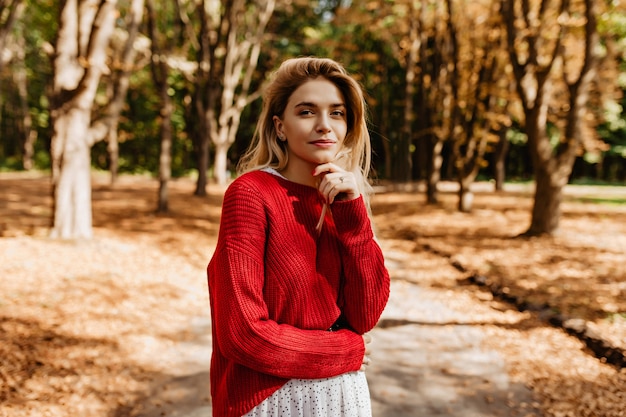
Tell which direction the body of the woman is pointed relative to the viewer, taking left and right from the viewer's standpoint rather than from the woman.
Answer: facing the viewer and to the right of the viewer

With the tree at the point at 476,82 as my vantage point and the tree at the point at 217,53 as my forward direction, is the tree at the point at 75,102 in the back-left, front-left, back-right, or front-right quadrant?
front-left

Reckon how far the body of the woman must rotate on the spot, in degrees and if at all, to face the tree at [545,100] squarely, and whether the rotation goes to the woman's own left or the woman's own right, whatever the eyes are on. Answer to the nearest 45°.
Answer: approximately 90° to the woman's own left

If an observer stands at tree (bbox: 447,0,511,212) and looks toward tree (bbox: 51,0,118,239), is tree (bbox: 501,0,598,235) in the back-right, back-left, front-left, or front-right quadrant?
front-left

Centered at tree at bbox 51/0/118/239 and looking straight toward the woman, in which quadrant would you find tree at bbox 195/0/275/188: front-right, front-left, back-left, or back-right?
back-left

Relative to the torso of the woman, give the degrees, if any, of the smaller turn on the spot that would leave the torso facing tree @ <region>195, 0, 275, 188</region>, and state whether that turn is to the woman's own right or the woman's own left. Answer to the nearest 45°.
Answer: approximately 135° to the woman's own left

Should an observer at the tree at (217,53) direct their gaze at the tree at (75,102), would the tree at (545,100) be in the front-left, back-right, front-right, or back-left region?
front-left

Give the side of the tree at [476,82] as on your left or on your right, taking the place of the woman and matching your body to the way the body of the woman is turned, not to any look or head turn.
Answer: on your left

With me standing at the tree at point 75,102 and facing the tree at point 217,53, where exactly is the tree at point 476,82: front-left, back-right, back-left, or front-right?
front-right
